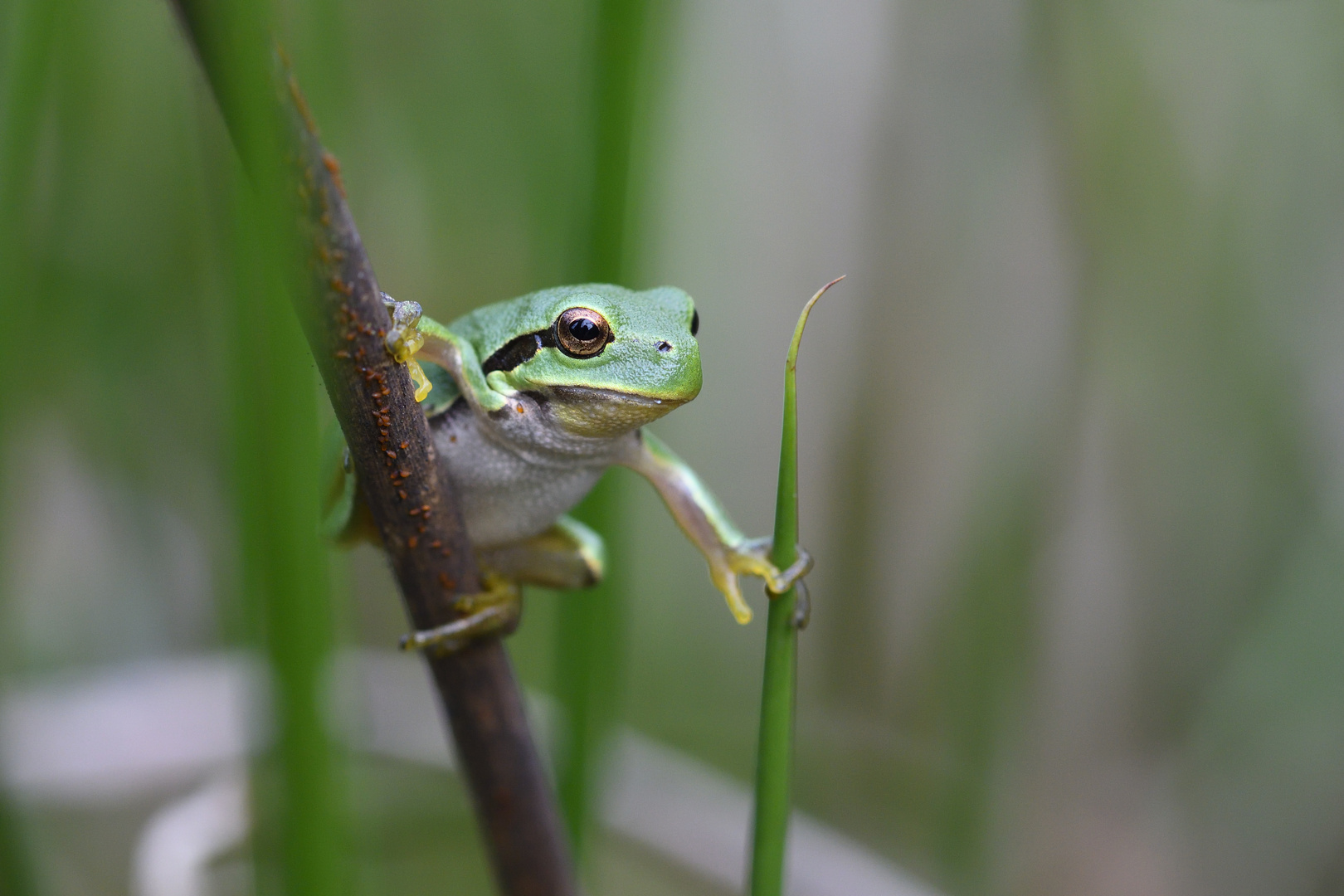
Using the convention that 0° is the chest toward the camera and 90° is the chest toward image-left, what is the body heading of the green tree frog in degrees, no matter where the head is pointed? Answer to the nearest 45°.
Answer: approximately 315°

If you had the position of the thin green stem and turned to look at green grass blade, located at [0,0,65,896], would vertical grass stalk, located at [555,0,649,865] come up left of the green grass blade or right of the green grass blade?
right

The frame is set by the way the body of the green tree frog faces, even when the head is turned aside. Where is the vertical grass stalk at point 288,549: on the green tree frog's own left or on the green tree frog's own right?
on the green tree frog's own right
